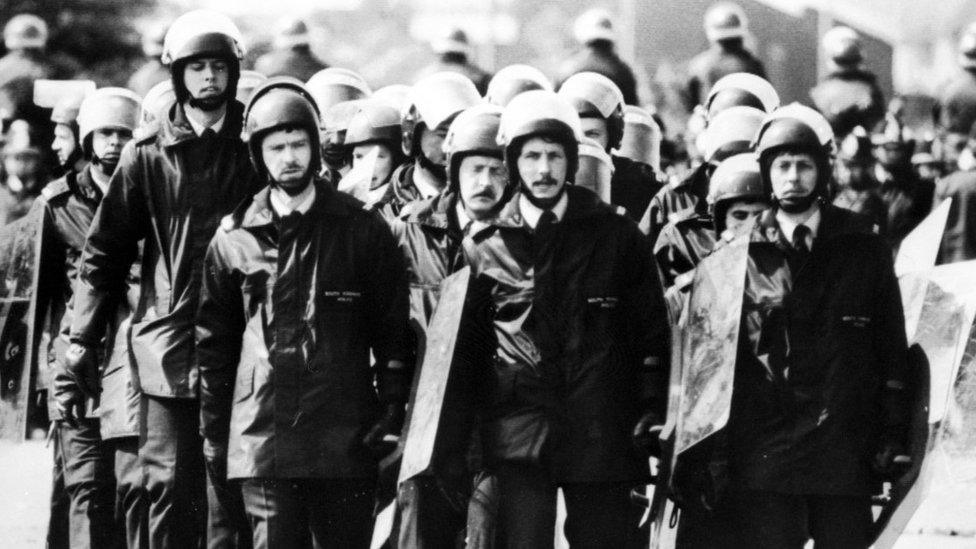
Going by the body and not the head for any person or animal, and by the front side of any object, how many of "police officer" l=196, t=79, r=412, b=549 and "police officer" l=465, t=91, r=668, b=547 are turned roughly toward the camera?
2

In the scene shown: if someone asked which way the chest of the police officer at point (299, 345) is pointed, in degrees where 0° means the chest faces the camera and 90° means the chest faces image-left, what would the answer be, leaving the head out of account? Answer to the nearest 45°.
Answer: approximately 0°

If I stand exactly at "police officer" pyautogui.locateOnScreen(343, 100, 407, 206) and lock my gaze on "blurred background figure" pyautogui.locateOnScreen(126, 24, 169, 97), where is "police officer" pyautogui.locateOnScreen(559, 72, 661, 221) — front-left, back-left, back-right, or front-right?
back-right

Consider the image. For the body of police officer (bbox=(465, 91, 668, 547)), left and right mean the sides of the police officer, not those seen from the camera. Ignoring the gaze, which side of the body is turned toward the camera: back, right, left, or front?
front
